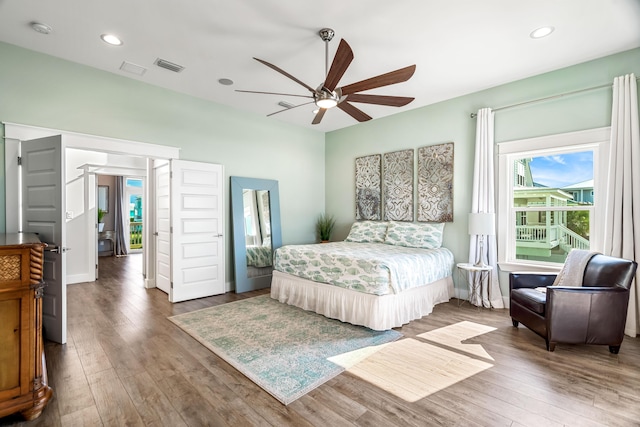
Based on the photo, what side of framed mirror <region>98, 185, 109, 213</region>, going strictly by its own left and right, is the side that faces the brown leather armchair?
front

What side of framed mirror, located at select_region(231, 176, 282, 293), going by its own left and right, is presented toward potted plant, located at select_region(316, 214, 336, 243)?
left

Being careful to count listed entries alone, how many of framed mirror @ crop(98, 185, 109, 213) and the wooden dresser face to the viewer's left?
0

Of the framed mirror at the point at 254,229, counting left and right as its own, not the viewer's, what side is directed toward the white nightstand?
front

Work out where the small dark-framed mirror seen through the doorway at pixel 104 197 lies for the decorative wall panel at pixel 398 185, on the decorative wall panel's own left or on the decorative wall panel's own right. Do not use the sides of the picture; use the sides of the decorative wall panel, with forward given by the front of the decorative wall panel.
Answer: on the decorative wall panel's own right

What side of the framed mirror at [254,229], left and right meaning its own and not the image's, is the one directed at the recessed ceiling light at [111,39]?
right

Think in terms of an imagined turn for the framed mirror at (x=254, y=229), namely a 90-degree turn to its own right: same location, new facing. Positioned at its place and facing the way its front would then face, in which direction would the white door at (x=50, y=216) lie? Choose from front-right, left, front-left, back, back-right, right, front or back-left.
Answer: front

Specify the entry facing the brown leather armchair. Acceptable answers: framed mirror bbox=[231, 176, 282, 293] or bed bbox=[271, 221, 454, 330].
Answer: the framed mirror

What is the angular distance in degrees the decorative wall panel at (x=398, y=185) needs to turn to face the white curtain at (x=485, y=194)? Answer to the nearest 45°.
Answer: approximately 90° to its left

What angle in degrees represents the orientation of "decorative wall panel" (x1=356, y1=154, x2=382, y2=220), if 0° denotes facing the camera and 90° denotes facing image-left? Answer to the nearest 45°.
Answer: approximately 45°
